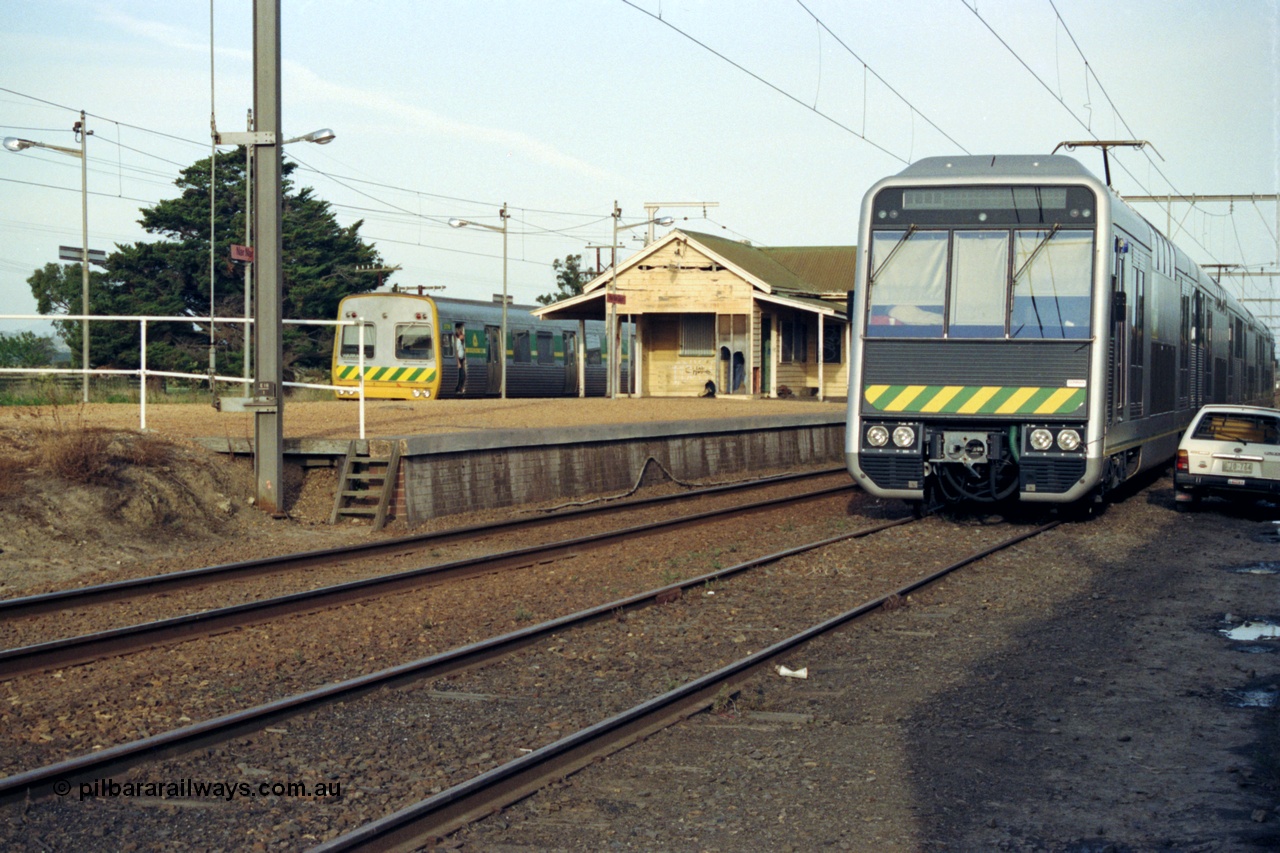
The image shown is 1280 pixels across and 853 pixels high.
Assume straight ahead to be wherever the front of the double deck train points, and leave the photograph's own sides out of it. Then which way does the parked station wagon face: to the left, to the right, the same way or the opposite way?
the opposite way

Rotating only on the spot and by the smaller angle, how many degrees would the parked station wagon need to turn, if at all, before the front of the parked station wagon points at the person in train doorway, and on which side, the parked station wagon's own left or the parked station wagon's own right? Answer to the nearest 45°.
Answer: approximately 45° to the parked station wagon's own left

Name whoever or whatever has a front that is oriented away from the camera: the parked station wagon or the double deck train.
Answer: the parked station wagon

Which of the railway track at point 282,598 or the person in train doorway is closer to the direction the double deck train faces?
the railway track

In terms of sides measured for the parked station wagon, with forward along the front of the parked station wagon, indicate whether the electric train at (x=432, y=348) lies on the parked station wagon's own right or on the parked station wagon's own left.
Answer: on the parked station wagon's own left

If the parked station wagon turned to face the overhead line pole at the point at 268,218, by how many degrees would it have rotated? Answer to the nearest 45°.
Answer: approximately 135° to its left

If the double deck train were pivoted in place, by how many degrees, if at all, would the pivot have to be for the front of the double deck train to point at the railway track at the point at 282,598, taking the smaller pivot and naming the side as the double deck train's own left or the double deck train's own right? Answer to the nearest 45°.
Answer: approximately 45° to the double deck train's own right

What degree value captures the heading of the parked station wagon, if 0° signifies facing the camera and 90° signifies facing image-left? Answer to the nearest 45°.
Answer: approximately 180°

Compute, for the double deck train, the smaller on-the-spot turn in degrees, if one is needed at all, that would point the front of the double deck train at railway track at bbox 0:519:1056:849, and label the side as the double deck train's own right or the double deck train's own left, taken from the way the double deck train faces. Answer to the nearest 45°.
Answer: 0° — it already faces it

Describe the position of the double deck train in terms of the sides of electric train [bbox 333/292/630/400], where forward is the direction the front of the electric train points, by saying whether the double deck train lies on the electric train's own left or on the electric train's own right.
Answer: on the electric train's own left

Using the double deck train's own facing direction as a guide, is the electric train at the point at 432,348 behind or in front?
behind

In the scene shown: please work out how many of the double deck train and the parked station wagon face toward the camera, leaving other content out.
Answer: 1

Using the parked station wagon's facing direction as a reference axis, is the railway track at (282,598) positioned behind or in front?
behind
